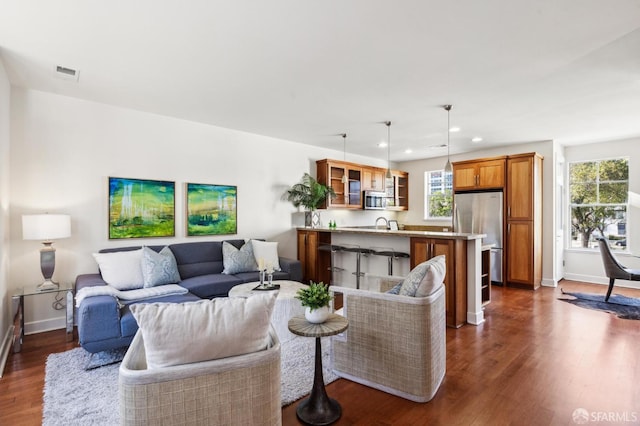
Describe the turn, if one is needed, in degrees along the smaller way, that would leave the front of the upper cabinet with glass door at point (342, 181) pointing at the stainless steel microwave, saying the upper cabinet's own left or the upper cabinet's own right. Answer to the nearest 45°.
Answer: approximately 90° to the upper cabinet's own left

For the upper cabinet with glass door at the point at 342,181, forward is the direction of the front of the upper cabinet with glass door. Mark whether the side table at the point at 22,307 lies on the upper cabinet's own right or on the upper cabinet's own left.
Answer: on the upper cabinet's own right

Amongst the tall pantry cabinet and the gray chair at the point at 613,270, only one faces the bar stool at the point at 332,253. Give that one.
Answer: the tall pantry cabinet

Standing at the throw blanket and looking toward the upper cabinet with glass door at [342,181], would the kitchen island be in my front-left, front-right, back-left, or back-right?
front-right

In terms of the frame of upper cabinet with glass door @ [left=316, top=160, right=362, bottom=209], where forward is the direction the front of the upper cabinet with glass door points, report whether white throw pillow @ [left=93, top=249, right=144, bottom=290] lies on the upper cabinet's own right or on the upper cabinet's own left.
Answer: on the upper cabinet's own right

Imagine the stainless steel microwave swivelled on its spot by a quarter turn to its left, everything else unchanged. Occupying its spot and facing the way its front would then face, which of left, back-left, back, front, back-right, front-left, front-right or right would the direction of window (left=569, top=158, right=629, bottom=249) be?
front-right

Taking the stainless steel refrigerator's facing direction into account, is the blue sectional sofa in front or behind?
in front

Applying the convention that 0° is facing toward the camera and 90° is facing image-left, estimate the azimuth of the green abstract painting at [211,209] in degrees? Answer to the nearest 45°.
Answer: approximately 315°

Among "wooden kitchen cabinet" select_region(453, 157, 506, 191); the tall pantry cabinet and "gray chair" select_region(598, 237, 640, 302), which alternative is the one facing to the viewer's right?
the gray chair

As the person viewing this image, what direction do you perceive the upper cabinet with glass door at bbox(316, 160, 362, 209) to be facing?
facing the viewer and to the right of the viewer

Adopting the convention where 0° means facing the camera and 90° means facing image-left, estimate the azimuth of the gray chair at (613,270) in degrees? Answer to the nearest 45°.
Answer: approximately 270°

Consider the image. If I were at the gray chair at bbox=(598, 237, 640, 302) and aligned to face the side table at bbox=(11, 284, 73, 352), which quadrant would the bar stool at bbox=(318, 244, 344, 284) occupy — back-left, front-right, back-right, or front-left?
front-right

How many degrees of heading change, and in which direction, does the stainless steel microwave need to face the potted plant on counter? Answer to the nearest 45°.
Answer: approximately 90° to its right

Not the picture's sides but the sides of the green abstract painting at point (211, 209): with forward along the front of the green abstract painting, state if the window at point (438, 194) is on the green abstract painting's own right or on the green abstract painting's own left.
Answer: on the green abstract painting's own left

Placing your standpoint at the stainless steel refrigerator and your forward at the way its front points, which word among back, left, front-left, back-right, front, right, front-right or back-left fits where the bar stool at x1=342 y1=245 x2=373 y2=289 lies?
front
